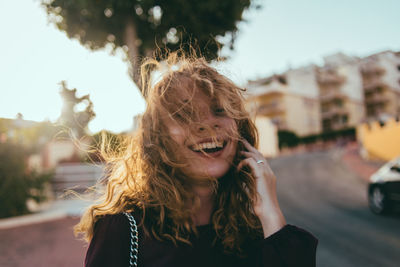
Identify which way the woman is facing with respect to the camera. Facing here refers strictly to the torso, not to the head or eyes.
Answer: toward the camera

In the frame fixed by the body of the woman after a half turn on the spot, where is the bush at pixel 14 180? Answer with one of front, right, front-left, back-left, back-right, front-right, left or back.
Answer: front-left

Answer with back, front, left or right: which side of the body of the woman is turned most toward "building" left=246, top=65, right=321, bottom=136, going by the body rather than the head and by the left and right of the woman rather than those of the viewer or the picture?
back

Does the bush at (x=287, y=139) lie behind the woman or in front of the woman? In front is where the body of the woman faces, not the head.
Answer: behind

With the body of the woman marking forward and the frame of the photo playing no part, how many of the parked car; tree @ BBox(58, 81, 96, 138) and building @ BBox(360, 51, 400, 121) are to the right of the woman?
1

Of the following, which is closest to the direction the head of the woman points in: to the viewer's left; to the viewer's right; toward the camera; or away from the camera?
toward the camera

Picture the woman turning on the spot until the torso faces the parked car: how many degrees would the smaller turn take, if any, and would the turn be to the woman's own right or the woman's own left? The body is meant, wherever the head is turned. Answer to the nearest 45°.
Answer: approximately 135° to the woman's own left

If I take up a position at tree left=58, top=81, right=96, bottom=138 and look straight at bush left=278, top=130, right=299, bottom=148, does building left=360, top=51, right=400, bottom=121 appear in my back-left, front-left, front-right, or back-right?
front-right
